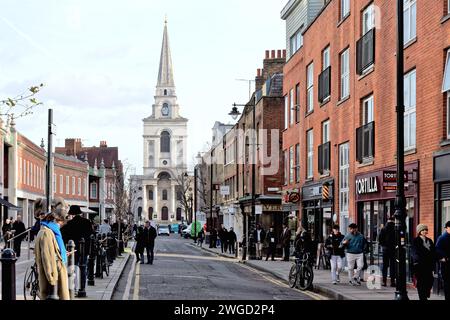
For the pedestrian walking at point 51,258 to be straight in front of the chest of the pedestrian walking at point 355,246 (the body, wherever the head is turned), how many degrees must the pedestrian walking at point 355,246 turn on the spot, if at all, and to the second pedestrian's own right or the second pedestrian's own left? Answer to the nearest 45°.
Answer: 0° — they already face them

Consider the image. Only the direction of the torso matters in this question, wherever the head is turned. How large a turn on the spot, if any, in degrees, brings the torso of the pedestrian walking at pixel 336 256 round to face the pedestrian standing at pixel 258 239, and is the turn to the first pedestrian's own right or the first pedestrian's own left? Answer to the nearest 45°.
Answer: approximately 180°

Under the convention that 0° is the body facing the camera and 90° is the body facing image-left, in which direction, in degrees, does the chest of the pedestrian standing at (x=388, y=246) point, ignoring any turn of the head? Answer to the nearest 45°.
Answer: approximately 180°

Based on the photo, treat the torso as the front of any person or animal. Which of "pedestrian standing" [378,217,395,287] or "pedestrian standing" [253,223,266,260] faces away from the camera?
"pedestrian standing" [378,217,395,287]

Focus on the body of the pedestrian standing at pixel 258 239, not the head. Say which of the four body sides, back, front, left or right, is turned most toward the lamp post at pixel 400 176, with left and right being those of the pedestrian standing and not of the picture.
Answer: front

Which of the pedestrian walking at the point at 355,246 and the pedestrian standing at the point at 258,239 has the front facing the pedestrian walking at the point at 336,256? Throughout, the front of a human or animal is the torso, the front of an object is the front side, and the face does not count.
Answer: the pedestrian standing at the point at 258,239

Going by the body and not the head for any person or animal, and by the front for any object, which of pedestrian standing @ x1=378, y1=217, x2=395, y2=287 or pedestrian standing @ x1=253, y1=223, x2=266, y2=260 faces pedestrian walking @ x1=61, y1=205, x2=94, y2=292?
pedestrian standing @ x1=253, y1=223, x2=266, y2=260
